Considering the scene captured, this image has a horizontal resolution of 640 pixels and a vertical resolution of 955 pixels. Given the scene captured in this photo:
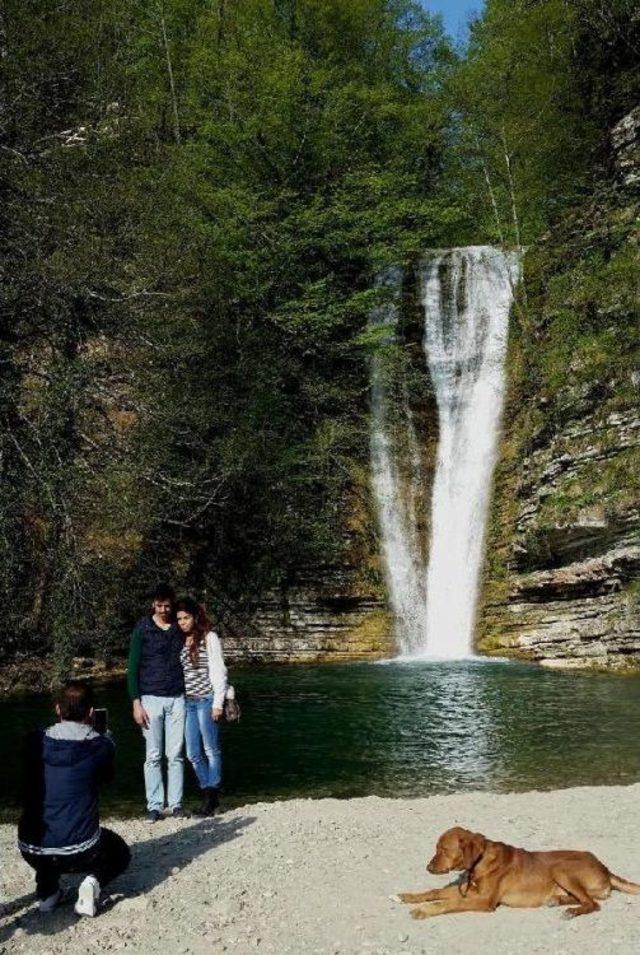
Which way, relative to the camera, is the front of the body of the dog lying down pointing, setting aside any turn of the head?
to the viewer's left

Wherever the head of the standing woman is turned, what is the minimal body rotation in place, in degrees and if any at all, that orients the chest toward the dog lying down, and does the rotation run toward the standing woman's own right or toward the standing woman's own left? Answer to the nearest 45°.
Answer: approximately 90° to the standing woman's own left

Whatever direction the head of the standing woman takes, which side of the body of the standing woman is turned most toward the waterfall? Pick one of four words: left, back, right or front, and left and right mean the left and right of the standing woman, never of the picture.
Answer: back

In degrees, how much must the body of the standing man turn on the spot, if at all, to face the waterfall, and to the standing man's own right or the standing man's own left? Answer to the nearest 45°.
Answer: approximately 135° to the standing man's own left

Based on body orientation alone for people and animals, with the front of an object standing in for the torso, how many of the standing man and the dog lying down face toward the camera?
1

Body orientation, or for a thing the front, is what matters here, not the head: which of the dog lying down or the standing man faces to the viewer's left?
the dog lying down

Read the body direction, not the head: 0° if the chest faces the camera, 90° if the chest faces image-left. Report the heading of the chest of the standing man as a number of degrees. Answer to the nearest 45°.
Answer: approximately 0°

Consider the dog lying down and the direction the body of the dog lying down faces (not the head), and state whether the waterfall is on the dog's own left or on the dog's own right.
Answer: on the dog's own right

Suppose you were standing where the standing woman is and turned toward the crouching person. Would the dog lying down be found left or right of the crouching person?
left

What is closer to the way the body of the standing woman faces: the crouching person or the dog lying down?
the crouching person
